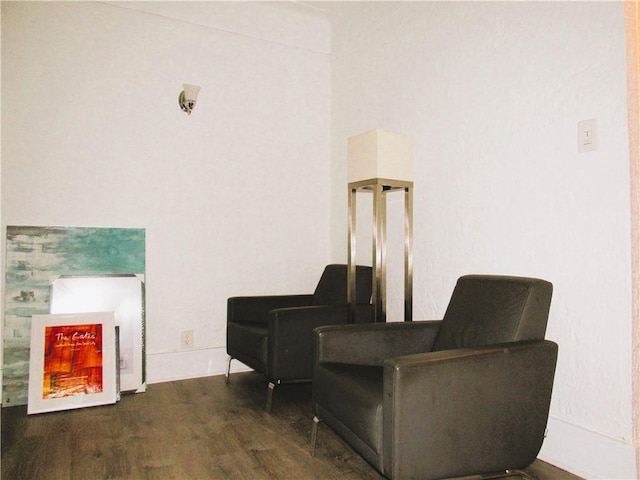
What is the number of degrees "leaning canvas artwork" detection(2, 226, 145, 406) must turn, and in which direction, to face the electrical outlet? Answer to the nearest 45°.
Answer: approximately 90° to its left

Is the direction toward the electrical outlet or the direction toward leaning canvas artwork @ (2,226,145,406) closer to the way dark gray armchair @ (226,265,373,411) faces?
the leaning canvas artwork

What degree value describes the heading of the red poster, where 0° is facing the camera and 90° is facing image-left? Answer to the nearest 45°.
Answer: approximately 0°

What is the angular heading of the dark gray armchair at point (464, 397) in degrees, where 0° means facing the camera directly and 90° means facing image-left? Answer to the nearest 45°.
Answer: approximately 45°

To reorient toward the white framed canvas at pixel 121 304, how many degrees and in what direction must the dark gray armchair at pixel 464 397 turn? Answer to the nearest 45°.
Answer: approximately 90° to its right

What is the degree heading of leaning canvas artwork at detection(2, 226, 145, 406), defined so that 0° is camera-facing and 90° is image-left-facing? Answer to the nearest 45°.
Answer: approximately 0°

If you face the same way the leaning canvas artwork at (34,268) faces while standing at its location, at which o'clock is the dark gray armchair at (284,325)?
The dark gray armchair is roughly at 10 o'clock from the leaning canvas artwork.
